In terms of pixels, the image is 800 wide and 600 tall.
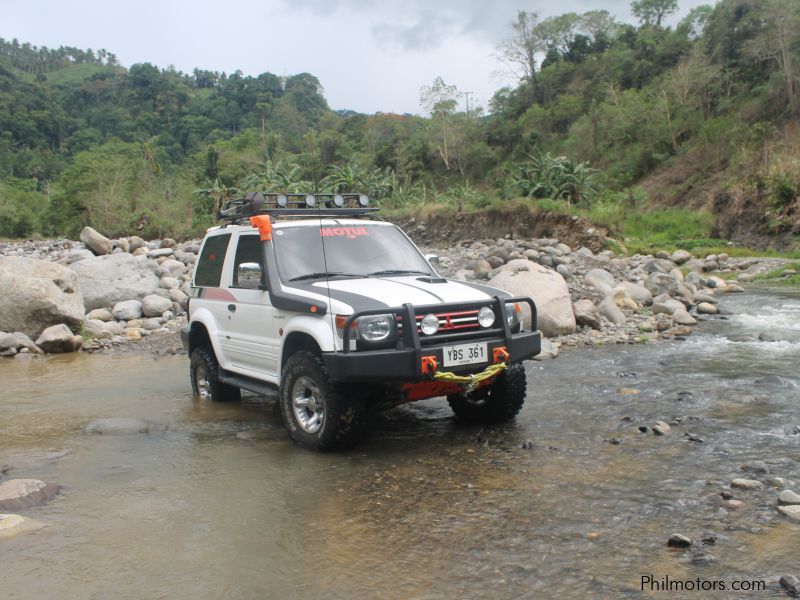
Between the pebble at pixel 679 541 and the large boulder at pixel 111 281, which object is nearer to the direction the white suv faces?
the pebble

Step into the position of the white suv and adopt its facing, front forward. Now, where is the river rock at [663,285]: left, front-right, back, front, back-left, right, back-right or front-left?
left

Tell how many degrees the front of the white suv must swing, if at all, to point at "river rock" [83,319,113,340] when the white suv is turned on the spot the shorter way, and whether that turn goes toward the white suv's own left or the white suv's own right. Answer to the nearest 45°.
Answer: approximately 180°

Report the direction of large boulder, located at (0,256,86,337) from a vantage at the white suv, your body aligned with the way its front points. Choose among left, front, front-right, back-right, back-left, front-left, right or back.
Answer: back

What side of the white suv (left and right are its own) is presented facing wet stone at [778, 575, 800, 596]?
front

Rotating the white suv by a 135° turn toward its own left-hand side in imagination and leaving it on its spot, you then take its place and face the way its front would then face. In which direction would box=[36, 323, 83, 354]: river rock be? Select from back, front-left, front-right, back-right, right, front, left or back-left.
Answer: front-left

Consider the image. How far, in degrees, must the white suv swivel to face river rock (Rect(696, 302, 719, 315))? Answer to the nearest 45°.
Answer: approximately 90° to its left

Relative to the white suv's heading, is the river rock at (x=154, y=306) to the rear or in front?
to the rear

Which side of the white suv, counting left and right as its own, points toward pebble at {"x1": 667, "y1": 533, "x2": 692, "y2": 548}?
front

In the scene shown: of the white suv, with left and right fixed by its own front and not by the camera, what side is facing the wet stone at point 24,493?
right

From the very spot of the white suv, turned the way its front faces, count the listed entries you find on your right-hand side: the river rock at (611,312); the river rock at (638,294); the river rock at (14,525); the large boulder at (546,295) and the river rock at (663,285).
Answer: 1

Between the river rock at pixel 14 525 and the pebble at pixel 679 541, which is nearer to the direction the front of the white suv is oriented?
the pebble

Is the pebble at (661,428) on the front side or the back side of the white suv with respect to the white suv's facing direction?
on the front side

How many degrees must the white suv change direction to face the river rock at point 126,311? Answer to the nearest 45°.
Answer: approximately 180°

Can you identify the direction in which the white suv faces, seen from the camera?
facing the viewer and to the right of the viewer

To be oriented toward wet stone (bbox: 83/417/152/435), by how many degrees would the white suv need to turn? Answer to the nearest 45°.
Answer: approximately 90° to its right

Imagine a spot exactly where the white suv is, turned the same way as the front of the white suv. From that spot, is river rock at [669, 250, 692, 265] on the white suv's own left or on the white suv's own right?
on the white suv's own left

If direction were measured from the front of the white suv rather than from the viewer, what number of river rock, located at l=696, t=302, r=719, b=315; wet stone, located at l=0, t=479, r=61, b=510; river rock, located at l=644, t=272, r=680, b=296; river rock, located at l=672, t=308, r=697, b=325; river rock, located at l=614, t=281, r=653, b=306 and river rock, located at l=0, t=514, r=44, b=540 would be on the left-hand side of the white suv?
4

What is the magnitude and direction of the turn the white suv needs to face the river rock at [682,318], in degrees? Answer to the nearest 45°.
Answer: approximately 90° to its left
